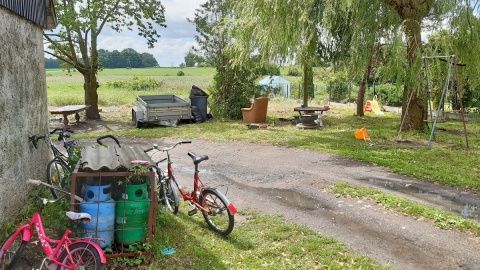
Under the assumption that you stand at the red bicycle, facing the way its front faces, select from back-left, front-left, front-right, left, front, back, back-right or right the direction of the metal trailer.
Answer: front-right

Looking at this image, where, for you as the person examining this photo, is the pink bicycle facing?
facing to the left of the viewer

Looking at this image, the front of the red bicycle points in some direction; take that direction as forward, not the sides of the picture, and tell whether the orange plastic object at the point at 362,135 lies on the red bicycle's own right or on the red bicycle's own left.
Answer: on the red bicycle's own right

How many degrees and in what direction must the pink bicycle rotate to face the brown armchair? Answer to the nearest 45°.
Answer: approximately 135° to its right

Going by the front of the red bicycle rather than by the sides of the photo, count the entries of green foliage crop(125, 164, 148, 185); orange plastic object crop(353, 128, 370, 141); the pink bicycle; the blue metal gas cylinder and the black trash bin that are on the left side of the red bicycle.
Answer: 3

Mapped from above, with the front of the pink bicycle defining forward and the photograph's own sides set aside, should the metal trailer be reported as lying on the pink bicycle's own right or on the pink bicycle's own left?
on the pink bicycle's own right

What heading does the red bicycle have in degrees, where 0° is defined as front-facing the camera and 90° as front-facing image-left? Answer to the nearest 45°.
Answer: approximately 135°

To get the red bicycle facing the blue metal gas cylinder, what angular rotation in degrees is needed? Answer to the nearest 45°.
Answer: approximately 90° to its left

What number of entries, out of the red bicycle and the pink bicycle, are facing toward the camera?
0

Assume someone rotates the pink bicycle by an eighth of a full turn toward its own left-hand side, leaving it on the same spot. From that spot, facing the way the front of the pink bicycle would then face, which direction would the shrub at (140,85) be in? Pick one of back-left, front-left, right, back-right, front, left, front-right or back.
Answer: back-right

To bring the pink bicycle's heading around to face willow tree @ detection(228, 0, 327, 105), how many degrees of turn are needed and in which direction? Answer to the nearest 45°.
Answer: approximately 135° to its right

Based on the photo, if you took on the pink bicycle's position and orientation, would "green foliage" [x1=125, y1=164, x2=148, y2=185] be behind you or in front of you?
behind
